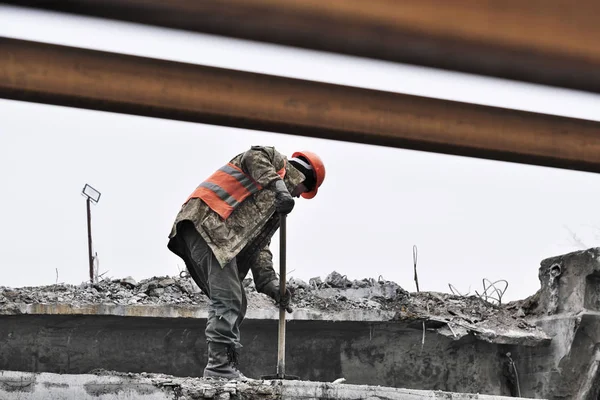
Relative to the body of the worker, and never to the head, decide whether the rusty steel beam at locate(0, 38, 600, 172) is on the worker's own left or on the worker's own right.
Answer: on the worker's own right

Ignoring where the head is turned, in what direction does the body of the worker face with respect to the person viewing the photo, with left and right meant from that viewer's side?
facing to the right of the viewer

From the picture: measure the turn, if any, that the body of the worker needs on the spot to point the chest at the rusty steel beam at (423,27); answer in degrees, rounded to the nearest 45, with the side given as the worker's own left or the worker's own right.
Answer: approximately 90° to the worker's own right

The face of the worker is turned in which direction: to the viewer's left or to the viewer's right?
to the viewer's right
